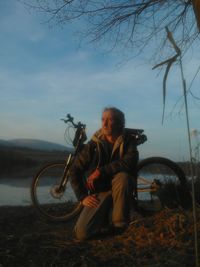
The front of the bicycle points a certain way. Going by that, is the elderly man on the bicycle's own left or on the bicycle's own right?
on the bicycle's own left

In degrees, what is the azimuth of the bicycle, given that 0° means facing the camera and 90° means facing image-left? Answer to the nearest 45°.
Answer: approximately 90°
